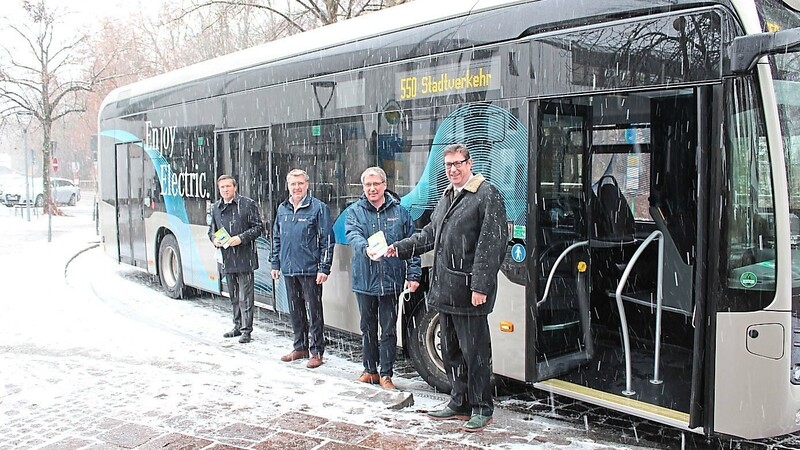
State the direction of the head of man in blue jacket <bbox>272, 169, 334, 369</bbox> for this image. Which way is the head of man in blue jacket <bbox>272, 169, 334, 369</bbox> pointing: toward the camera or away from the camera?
toward the camera

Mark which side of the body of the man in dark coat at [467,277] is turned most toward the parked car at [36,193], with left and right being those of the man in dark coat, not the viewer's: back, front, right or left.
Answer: right

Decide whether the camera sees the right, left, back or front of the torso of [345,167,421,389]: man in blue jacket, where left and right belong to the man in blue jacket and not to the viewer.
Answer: front

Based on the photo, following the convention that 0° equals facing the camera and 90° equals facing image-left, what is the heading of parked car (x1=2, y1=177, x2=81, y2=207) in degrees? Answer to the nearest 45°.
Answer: approximately 45°

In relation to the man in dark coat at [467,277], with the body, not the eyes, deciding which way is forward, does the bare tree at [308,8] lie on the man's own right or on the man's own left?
on the man's own right

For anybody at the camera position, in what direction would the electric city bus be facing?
facing the viewer and to the right of the viewer

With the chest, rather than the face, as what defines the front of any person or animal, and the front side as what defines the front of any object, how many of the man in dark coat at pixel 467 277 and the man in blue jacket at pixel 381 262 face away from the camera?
0

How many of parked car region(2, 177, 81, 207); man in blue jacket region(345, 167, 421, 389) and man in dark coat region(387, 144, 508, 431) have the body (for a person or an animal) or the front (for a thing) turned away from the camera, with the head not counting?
0

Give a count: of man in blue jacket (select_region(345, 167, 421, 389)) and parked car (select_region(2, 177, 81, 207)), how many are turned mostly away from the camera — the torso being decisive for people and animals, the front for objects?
0

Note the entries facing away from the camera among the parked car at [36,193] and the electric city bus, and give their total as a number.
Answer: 0

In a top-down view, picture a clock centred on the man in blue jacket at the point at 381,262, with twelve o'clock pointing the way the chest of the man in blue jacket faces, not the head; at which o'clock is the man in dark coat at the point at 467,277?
The man in dark coat is roughly at 11 o'clock from the man in blue jacket.

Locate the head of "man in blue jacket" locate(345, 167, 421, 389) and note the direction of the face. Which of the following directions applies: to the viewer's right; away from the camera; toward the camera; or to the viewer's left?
toward the camera

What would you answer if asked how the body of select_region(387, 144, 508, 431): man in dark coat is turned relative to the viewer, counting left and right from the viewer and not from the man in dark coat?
facing the viewer and to the left of the viewer
